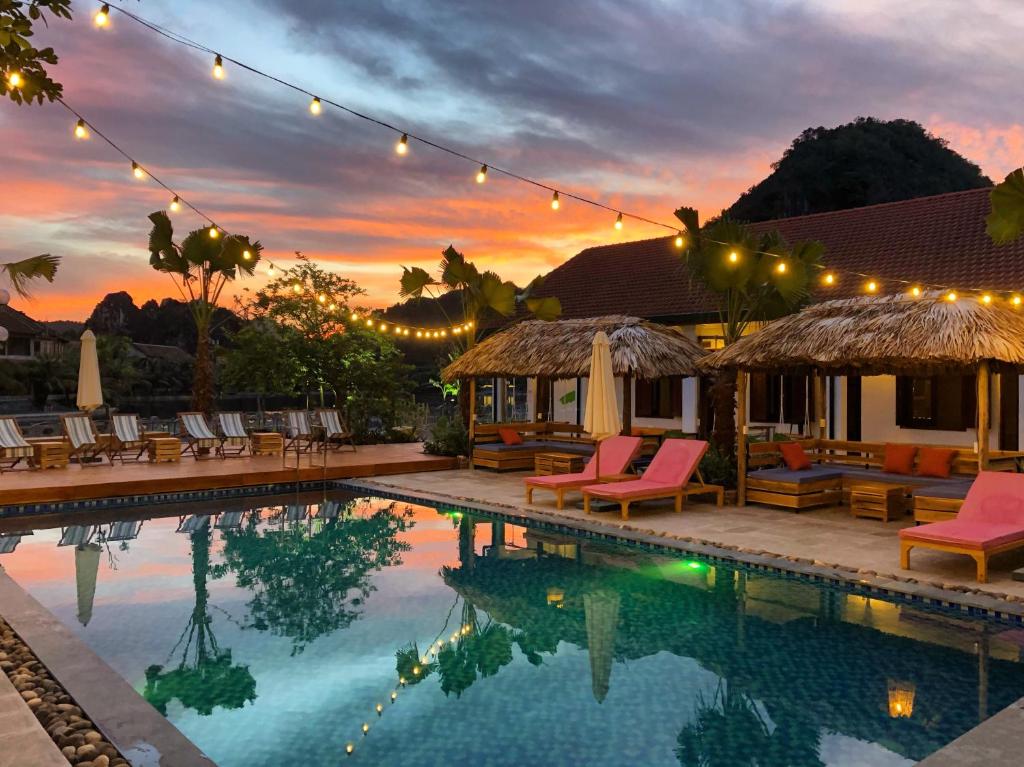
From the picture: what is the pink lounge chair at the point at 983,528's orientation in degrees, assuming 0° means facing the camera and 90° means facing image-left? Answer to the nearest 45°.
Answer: approximately 45°

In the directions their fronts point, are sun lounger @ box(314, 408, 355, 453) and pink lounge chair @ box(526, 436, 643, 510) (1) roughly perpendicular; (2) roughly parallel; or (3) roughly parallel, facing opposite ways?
roughly perpendicular

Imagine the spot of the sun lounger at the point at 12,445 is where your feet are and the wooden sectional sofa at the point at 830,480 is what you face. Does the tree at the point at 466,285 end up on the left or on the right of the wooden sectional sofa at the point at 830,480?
left

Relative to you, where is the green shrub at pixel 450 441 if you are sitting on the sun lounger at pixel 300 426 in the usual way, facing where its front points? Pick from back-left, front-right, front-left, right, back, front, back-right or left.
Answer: front-left

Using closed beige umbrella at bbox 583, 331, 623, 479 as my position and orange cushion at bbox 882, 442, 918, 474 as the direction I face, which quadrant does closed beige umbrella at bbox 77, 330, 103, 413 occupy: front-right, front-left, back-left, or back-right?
back-left

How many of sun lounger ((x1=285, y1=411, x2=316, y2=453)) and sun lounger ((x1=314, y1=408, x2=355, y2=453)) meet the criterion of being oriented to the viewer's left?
0

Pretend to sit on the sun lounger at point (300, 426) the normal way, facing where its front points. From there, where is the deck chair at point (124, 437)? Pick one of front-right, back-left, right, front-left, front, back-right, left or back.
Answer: back-right

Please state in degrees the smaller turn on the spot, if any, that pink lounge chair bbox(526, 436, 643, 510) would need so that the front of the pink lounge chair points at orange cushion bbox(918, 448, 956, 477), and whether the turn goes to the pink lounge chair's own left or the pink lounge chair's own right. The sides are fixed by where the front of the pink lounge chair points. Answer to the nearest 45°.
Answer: approximately 135° to the pink lounge chair's own left

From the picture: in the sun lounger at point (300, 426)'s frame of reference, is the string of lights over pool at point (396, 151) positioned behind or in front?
in front

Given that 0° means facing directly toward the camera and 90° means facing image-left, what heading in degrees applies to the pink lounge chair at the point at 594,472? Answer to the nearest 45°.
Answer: approximately 45°

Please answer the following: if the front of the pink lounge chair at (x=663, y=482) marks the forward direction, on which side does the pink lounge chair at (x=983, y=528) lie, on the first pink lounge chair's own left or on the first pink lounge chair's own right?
on the first pink lounge chair's own left

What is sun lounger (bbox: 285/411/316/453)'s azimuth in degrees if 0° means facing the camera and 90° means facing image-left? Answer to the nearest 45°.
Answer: approximately 315°

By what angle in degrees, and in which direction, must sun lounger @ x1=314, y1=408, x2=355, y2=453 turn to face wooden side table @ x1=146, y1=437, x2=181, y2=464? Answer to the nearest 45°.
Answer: approximately 90° to its right
